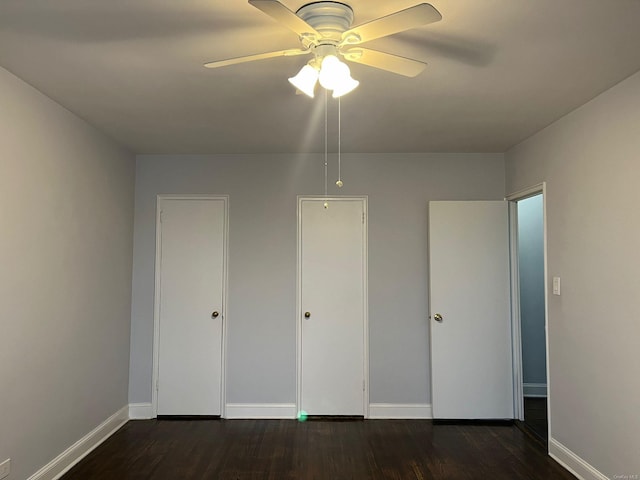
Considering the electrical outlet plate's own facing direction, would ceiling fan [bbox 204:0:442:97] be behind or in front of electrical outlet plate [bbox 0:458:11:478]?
in front
